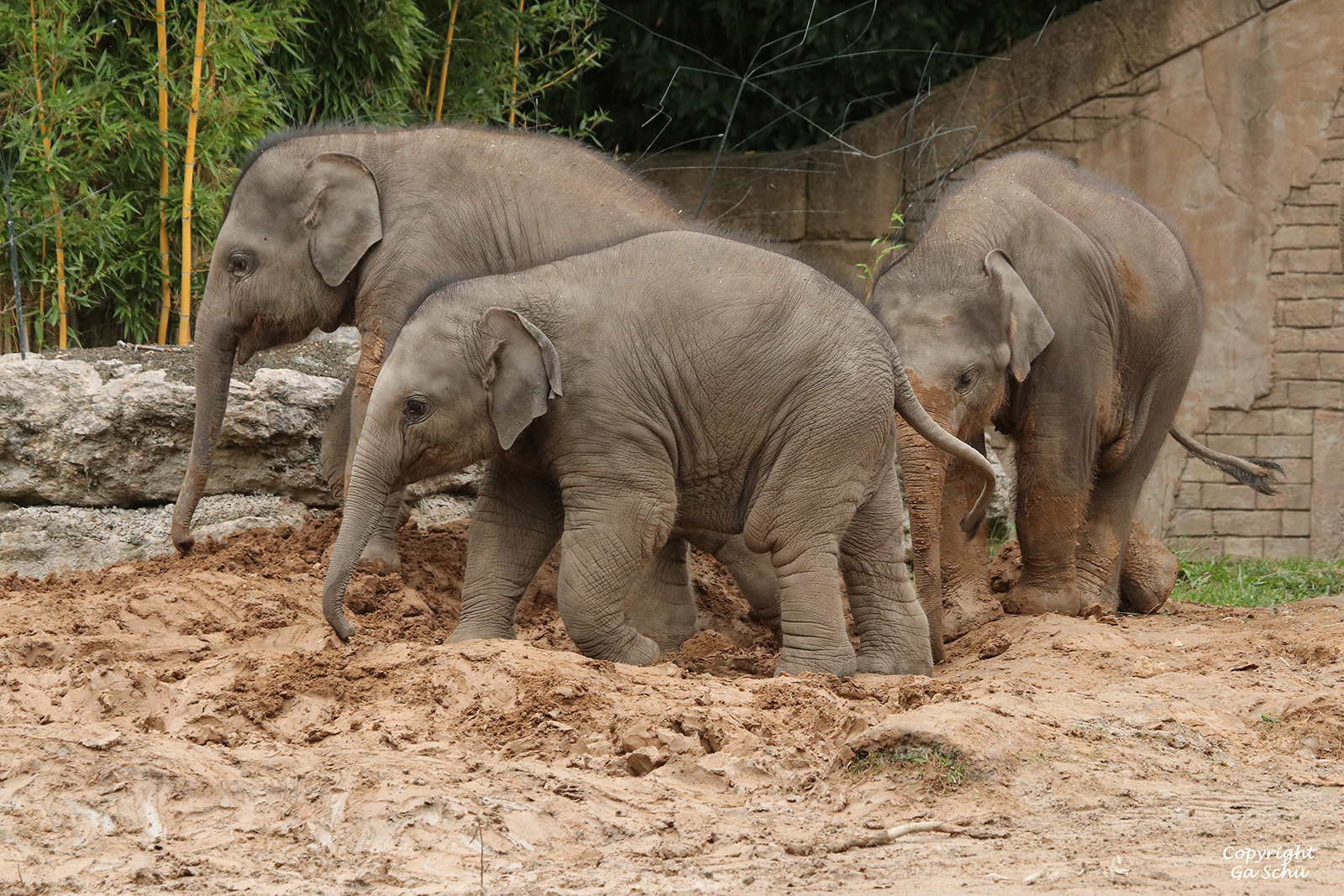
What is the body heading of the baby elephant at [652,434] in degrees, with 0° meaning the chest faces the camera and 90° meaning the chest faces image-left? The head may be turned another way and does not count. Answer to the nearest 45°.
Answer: approximately 90°

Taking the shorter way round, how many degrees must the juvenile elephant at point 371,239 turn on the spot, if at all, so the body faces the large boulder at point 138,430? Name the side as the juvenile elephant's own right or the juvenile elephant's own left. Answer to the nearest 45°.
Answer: approximately 45° to the juvenile elephant's own right

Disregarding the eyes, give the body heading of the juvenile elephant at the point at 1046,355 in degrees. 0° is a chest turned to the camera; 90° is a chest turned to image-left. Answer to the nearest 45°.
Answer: approximately 45°

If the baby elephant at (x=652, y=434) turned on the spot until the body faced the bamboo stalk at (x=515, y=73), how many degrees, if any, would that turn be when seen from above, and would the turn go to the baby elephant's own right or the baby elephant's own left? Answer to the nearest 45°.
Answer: approximately 90° to the baby elephant's own right

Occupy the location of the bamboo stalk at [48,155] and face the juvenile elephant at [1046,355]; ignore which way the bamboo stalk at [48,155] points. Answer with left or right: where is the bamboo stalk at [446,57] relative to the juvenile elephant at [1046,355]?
left

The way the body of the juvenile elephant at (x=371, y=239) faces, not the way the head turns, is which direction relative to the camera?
to the viewer's left

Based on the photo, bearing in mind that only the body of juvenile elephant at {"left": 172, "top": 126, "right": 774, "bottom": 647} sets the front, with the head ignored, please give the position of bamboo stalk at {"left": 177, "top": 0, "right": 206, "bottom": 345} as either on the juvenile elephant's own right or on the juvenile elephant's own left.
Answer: on the juvenile elephant's own right

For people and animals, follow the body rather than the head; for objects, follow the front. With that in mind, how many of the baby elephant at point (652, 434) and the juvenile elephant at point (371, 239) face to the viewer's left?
2

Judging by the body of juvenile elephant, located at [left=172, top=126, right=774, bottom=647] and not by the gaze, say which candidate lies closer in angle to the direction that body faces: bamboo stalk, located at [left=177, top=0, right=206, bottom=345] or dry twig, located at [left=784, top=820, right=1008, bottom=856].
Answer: the bamboo stalk

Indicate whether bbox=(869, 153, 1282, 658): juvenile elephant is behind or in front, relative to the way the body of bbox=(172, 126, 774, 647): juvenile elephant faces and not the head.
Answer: behind

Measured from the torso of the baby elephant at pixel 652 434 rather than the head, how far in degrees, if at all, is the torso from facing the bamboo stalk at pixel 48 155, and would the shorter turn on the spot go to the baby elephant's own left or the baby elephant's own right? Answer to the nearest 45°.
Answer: approximately 45° to the baby elephant's own right

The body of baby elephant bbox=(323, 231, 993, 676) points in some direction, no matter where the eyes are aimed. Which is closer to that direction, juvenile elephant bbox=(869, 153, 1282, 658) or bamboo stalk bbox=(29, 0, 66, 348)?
the bamboo stalk
